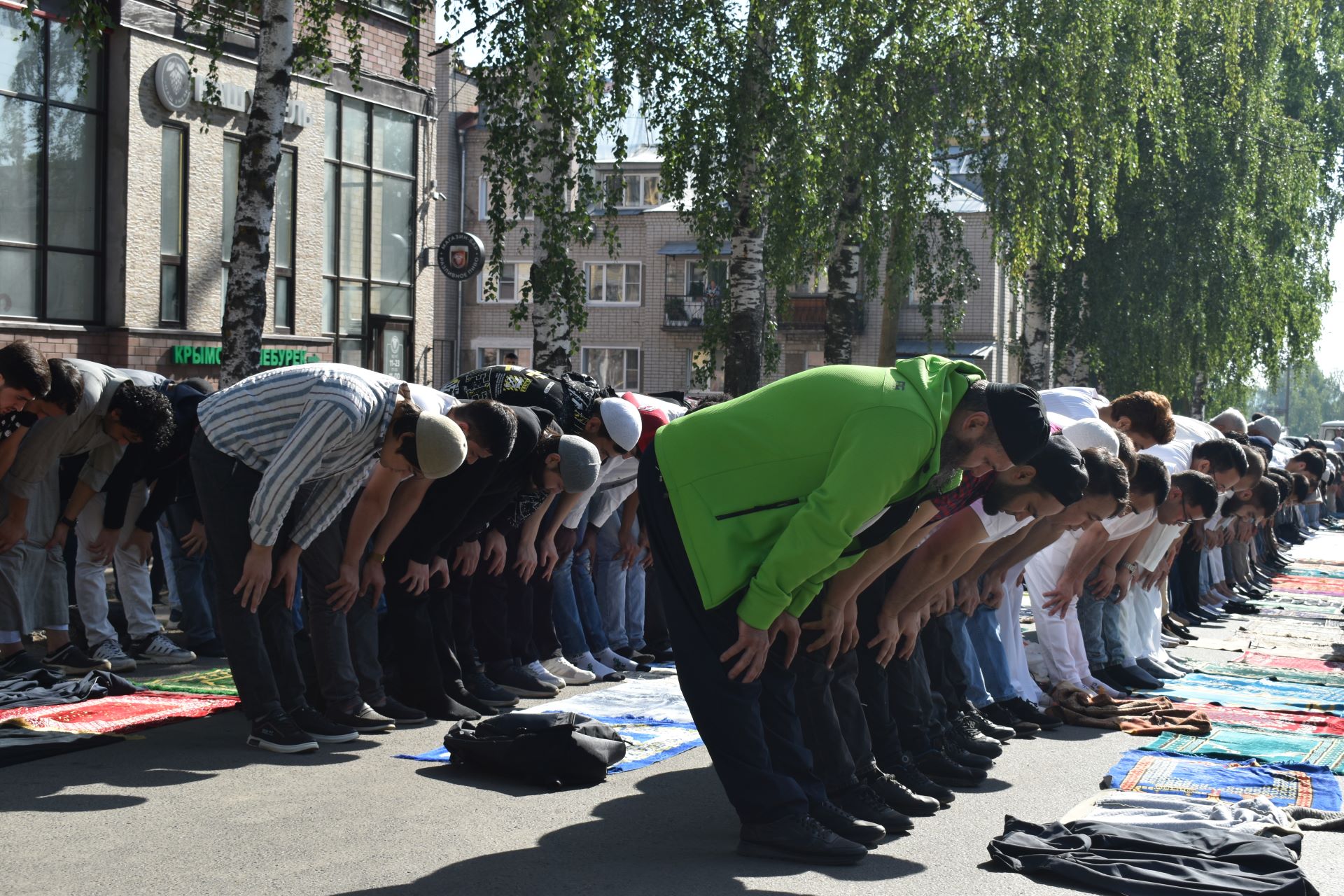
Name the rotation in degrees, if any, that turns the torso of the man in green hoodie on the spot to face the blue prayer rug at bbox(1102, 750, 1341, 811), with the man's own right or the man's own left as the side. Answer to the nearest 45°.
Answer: approximately 45° to the man's own left

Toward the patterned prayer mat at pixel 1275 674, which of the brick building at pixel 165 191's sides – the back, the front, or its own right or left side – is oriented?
front

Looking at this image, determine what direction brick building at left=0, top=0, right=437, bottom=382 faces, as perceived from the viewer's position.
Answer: facing the viewer and to the right of the viewer

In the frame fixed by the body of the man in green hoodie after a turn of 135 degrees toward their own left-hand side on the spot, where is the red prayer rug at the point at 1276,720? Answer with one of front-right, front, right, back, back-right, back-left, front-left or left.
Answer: right

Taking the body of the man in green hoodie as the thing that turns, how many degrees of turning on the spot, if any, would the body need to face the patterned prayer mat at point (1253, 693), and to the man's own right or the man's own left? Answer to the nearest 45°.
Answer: approximately 45° to the man's own left

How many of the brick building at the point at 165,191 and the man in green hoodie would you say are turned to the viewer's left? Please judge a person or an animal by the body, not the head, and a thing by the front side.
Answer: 0

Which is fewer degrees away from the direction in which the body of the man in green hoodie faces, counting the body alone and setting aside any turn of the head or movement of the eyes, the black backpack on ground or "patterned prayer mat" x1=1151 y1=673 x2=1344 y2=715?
the patterned prayer mat

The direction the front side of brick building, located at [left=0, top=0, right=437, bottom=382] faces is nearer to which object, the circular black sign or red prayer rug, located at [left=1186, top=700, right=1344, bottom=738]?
the red prayer rug

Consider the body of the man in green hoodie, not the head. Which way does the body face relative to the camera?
to the viewer's right

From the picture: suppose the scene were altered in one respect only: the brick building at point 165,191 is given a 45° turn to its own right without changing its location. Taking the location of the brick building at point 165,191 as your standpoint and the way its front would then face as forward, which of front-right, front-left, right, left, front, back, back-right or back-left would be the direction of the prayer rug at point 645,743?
front

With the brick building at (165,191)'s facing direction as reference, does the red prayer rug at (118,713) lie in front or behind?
in front
